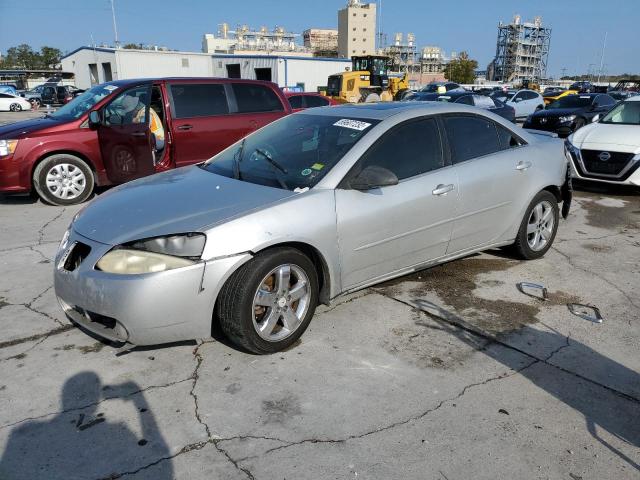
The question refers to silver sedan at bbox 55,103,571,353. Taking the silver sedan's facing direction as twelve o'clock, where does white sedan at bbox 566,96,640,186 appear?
The white sedan is roughly at 6 o'clock from the silver sedan.

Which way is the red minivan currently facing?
to the viewer's left

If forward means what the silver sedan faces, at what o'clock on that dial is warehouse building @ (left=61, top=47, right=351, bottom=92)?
The warehouse building is roughly at 4 o'clock from the silver sedan.

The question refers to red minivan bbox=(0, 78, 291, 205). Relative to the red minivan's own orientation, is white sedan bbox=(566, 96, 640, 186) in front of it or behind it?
behind

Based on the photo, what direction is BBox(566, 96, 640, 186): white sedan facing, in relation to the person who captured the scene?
facing the viewer and to the left of the viewer

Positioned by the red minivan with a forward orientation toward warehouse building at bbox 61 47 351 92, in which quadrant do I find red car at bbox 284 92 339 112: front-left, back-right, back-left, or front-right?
front-right

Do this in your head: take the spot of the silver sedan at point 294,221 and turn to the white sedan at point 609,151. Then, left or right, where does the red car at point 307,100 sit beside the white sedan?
left

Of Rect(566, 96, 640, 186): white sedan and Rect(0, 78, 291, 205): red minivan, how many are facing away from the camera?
0

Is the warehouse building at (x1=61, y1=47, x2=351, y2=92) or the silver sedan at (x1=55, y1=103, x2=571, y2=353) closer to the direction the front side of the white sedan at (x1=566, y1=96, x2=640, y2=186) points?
the silver sedan

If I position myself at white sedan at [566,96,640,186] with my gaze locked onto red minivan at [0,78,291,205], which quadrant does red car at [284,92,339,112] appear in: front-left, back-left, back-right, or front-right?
front-right

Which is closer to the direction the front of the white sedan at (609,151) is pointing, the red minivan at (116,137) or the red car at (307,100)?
the red minivan

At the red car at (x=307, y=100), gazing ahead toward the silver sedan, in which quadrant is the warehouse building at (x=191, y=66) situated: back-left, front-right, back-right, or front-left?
back-right

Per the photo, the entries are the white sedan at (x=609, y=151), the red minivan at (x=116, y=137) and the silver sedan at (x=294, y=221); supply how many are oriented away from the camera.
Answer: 0

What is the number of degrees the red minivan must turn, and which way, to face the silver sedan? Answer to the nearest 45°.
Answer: approximately 90° to its left

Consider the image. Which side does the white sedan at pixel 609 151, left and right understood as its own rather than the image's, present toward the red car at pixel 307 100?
right
